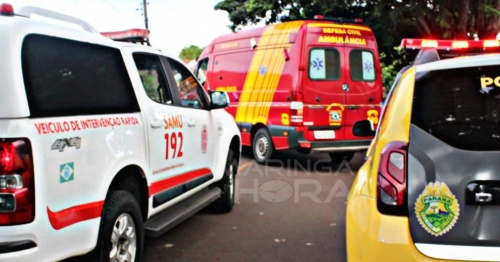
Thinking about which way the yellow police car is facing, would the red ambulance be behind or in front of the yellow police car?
in front

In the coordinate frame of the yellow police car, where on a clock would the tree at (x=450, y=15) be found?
The tree is roughly at 12 o'clock from the yellow police car.

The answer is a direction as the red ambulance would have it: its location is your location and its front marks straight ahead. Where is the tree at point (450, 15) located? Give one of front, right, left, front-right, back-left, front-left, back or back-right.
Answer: right

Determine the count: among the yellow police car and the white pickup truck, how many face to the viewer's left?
0

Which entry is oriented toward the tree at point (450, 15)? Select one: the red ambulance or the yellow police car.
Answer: the yellow police car

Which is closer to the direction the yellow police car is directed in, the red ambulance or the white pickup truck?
the red ambulance

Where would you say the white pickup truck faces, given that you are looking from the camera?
facing away from the viewer and to the right of the viewer

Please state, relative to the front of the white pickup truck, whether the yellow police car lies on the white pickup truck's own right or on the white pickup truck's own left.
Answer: on the white pickup truck's own right

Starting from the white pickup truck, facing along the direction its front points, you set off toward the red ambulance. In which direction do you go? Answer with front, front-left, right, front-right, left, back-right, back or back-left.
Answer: front

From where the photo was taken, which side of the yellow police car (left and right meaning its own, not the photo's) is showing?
back

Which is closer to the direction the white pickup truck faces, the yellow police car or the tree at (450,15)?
the tree

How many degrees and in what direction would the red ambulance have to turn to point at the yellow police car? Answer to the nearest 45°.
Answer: approximately 135° to its left

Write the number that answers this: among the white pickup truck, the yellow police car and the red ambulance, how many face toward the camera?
0

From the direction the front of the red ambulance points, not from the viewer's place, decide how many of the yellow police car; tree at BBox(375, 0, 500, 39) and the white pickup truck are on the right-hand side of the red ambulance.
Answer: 1
